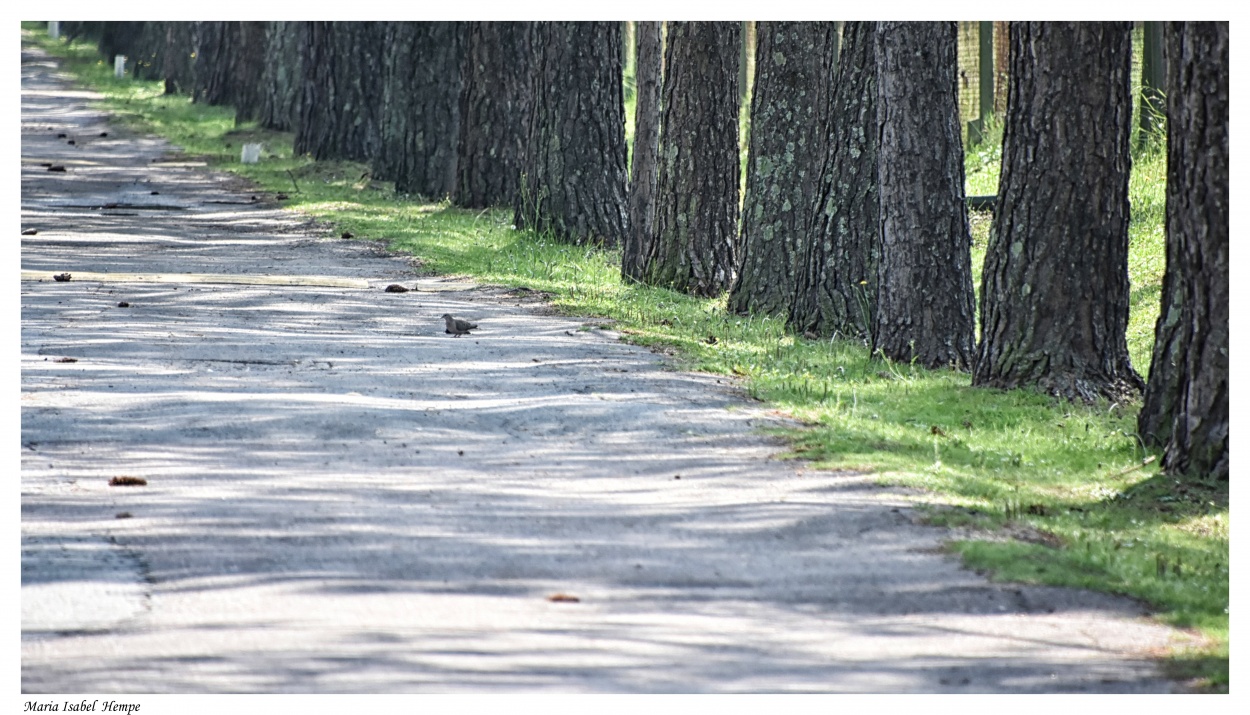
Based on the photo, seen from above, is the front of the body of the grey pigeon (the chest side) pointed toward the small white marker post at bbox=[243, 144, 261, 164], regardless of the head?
no
